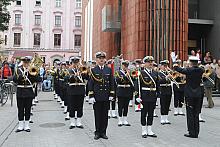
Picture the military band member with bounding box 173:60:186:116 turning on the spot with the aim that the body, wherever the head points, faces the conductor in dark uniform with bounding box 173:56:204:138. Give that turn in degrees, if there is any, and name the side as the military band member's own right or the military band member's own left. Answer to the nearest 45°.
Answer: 0° — they already face them

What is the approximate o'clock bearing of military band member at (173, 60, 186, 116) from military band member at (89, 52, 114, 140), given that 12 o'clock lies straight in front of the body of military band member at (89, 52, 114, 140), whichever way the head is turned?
military band member at (173, 60, 186, 116) is roughly at 7 o'clock from military band member at (89, 52, 114, 140).

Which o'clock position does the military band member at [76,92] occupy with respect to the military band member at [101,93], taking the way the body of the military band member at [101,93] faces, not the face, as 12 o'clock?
the military band member at [76,92] is roughly at 5 o'clock from the military band member at [101,93].

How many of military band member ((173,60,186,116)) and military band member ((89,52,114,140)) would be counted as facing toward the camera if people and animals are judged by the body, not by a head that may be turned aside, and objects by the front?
2

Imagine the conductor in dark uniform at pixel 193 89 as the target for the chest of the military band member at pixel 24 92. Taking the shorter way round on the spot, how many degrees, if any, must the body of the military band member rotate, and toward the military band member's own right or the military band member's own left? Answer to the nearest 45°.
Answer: approximately 90° to the military band member's own left

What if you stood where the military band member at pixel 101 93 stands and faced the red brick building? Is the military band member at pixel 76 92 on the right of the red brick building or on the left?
left

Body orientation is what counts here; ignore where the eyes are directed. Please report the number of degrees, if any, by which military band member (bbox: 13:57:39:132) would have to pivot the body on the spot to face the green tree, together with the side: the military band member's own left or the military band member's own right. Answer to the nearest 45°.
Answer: approximately 180°

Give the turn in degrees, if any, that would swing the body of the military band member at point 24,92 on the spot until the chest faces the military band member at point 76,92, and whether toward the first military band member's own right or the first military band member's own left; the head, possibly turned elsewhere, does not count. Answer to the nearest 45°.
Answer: approximately 90° to the first military band member's own left
